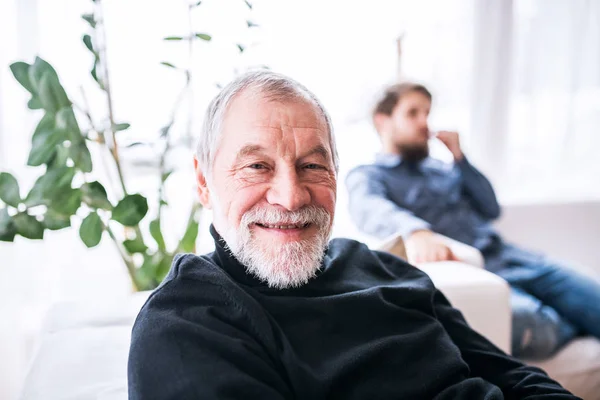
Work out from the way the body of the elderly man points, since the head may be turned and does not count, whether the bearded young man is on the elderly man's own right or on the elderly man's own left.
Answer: on the elderly man's own left

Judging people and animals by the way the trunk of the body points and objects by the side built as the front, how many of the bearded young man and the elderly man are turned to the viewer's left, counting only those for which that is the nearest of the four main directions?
0

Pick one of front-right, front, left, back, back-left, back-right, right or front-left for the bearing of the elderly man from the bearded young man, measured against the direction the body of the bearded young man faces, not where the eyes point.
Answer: front-right

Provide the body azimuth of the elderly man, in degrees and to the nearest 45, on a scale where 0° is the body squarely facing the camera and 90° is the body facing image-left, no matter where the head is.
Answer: approximately 315°

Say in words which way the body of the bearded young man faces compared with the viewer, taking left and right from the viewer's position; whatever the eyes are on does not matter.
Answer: facing the viewer and to the right of the viewer
